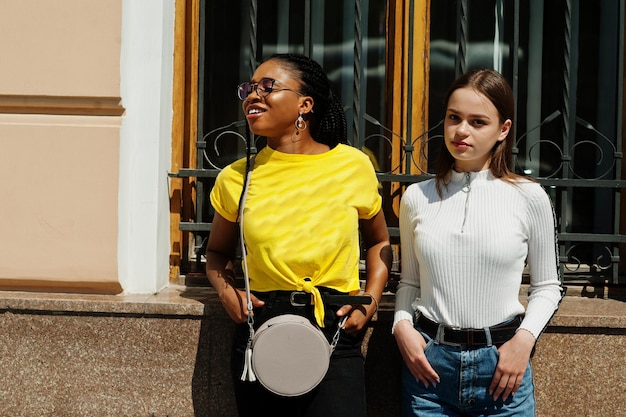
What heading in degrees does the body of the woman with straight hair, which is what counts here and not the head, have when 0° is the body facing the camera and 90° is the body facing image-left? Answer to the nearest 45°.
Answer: approximately 0°

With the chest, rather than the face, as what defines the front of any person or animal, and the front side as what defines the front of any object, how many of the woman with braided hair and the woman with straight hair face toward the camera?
2

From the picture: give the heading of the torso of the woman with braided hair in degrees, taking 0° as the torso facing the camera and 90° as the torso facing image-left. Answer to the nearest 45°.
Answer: approximately 0°

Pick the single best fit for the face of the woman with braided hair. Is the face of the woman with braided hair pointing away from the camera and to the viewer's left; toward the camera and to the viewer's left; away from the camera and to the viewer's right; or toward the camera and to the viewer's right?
toward the camera and to the viewer's left
